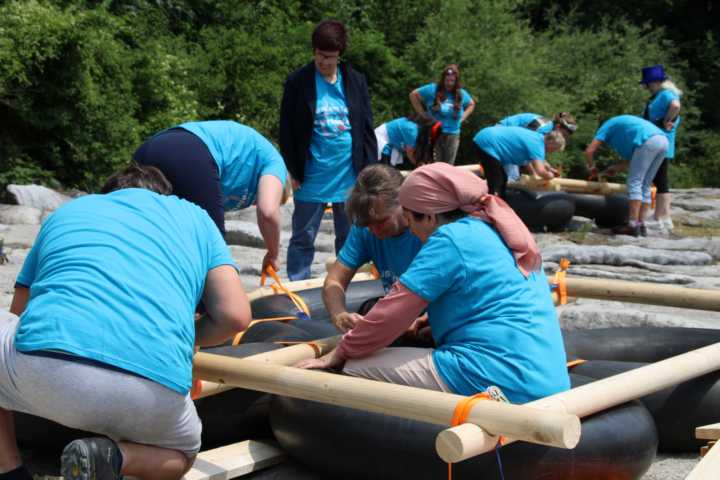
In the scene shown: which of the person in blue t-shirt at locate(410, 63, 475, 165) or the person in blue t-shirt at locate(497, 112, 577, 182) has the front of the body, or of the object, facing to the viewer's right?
the person in blue t-shirt at locate(497, 112, 577, 182)

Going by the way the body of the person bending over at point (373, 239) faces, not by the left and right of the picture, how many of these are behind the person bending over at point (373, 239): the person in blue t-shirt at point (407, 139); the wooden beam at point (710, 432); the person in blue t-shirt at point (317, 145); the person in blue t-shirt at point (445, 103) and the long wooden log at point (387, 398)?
3

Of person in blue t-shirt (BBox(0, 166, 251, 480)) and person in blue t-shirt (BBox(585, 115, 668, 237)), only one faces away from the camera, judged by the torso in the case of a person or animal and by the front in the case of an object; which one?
person in blue t-shirt (BBox(0, 166, 251, 480))

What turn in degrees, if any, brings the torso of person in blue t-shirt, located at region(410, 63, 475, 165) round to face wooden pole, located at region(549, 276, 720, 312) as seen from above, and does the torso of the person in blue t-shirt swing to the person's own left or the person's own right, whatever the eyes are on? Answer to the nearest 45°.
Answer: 0° — they already face it

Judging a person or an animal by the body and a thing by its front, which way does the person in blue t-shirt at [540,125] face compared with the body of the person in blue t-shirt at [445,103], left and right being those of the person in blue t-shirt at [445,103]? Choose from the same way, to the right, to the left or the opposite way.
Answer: to the left

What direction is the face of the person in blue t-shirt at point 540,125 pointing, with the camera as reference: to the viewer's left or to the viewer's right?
to the viewer's right

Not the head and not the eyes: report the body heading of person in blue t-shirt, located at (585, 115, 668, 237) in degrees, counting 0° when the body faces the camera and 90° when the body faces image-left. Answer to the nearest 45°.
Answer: approximately 90°

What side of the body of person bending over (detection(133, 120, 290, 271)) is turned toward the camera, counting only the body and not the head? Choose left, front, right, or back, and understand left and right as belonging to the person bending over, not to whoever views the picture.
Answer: right

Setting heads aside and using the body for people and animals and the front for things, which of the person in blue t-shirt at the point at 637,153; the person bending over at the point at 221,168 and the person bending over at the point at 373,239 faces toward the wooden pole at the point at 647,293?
the person bending over at the point at 221,168

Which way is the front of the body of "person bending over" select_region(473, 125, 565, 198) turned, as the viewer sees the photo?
to the viewer's right

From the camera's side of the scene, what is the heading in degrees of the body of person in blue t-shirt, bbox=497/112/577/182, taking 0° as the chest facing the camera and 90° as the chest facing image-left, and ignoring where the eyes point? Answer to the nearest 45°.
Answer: approximately 270°

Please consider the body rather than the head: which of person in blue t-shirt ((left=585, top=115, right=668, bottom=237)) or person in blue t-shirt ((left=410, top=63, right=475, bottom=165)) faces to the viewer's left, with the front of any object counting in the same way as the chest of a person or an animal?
person in blue t-shirt ((left=585, top=115, right=668, bottom=237))
